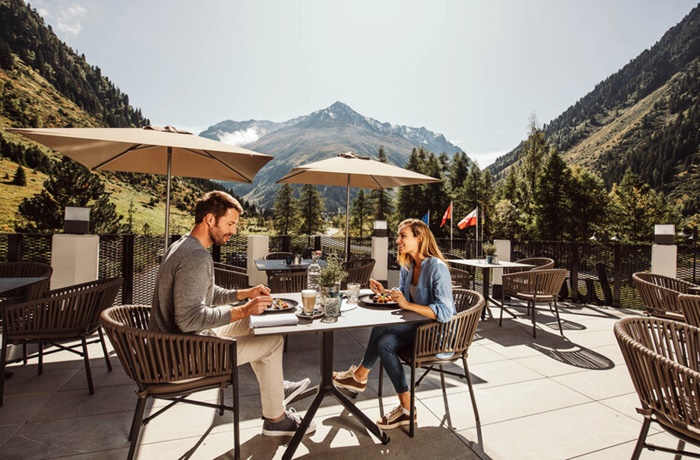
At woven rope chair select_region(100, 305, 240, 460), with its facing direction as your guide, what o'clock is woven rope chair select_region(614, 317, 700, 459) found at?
woven rope chair select_region(614, 317, 700, 459) is roughly at 1 o'clock from woven rope chair select_region(100, 305, 240, 460).

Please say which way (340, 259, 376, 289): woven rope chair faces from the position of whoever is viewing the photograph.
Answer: facing to the left of the viewer

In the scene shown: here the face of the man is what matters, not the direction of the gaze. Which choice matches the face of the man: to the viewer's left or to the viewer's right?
to the viewer's right

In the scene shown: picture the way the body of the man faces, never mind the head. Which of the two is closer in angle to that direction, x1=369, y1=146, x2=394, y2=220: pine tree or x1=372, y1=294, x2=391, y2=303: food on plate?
the food on plate

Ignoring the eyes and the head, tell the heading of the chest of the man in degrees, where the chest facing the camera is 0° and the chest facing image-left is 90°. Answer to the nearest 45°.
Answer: approximately 270°

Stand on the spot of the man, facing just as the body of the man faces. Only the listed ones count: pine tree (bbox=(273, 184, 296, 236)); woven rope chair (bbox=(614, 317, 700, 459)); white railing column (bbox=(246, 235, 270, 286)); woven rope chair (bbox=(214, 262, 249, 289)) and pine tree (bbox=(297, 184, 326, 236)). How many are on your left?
4

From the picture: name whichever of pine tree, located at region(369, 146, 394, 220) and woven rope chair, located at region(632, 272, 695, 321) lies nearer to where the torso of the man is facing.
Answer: the woven rope chair

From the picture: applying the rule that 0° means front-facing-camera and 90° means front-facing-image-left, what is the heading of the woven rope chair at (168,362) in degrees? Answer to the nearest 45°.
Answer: approximately 270°

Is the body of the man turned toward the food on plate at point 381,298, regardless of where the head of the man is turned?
yes
